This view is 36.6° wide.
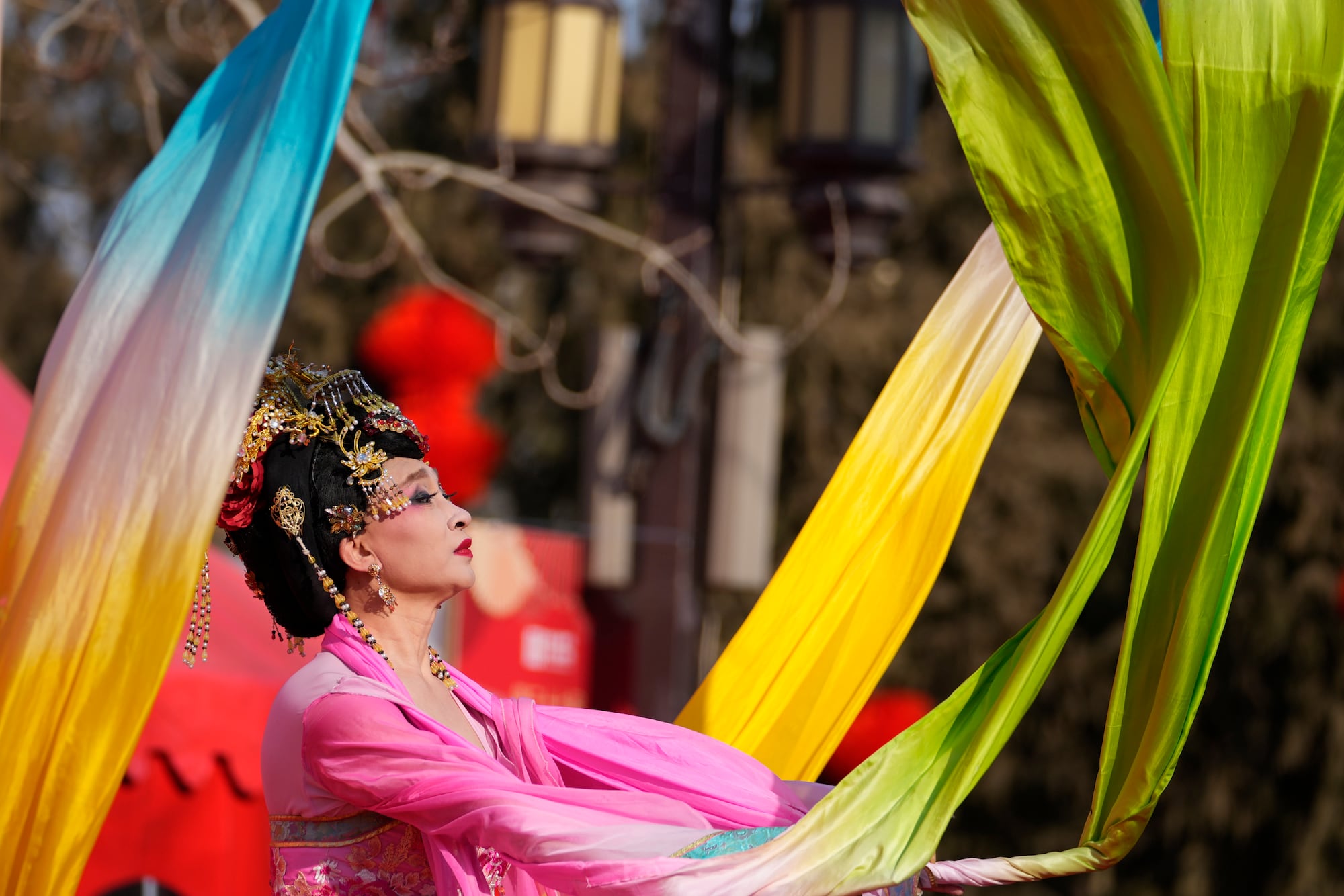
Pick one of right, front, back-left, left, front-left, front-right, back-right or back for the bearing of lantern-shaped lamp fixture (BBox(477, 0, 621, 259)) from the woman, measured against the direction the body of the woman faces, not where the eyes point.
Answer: left

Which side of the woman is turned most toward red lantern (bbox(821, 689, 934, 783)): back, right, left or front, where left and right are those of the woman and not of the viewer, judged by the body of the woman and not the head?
left

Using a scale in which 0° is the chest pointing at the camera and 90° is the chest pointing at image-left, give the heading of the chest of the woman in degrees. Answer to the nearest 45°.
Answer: approximately 270°

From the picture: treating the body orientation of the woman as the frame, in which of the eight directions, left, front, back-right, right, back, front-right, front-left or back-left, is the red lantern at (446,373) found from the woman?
left

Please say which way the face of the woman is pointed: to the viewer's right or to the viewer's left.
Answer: to the viewer's right
